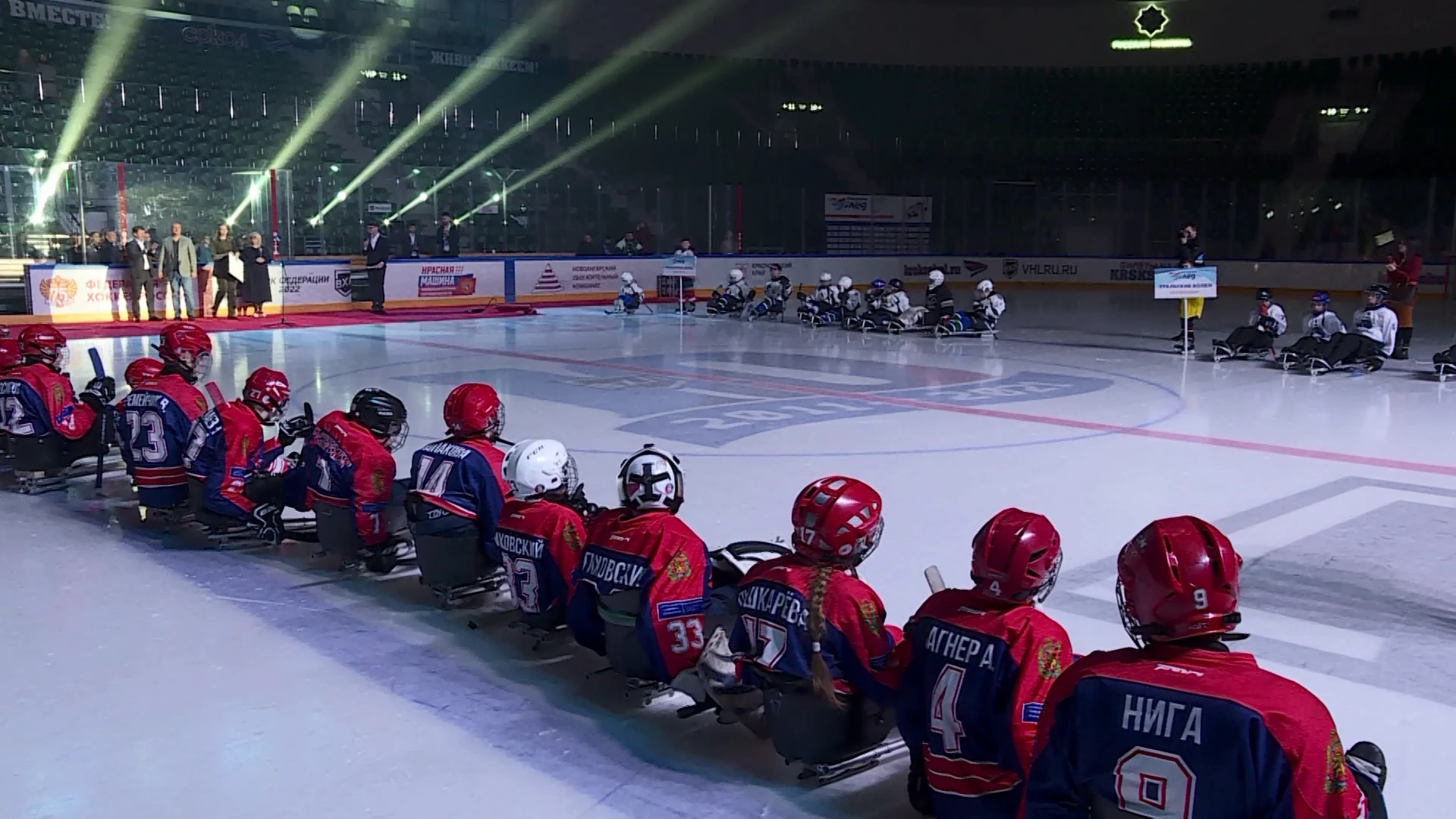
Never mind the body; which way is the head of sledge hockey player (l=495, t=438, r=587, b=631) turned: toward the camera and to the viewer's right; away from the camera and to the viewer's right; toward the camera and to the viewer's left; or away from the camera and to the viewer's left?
away from the camera and to the viewer's right

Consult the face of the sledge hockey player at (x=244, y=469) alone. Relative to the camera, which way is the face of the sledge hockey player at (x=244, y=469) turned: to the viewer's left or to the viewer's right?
to the viewer's right

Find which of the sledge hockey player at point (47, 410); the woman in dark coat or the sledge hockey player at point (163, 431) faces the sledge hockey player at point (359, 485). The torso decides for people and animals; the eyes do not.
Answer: the woman in dark coat

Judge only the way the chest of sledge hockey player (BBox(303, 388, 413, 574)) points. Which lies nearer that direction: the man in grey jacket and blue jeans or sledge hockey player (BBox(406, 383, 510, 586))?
the man in grey jacket and blue jeans

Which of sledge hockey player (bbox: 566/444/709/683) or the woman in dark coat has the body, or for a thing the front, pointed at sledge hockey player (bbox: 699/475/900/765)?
the woman in dark coat

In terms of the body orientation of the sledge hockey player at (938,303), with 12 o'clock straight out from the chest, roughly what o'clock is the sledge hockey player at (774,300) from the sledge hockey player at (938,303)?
the sledge hockey player at (774,300) is roughly at 3 o'clock from the sledge hockey player at (938,303).

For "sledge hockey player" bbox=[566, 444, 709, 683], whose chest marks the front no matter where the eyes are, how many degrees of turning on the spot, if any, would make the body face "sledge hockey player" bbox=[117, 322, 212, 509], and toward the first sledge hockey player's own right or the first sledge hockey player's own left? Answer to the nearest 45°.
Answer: approximately 90° to the first sledge hockey player's own left

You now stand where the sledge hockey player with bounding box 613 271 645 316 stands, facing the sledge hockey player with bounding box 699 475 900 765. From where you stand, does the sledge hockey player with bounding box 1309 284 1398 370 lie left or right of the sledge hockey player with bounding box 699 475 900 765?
left

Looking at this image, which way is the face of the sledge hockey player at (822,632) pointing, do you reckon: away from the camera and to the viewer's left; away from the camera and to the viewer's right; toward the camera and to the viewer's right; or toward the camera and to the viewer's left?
away from the camera and to the viewer's right

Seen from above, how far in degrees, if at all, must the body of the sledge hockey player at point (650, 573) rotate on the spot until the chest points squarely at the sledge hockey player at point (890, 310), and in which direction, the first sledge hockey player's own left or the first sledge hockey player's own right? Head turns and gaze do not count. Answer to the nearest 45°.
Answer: approximately 45° to the first sledge hockey player's own left

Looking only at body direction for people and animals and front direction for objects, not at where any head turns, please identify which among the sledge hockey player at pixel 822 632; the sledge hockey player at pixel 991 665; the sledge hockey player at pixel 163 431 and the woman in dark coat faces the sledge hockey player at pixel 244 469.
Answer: the woman in dark coat

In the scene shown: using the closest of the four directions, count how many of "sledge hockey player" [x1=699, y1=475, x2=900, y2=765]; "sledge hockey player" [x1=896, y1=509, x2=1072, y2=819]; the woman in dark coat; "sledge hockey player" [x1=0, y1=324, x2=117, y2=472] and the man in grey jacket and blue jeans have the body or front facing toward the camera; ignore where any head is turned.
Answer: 2

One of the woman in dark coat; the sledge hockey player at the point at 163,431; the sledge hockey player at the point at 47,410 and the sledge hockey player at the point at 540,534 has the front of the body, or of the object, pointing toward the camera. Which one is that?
the woman in dark coat

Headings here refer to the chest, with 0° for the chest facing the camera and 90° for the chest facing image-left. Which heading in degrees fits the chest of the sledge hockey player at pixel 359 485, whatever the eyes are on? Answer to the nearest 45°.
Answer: approximately 225°

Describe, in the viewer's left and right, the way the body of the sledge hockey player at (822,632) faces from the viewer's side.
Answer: facing away from the viewer and to the right of the viewer

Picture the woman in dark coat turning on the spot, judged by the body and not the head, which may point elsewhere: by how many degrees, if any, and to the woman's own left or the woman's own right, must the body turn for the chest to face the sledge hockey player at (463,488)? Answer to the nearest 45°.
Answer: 0° — they already face them

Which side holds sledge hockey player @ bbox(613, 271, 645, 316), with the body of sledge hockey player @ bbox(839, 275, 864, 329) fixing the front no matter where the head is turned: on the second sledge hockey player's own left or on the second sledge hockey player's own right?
on the second sledge hockey player's own right

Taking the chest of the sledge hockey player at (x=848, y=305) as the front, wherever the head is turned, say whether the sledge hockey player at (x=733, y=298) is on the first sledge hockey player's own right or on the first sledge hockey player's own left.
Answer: on the first sledge hockey player's own right
